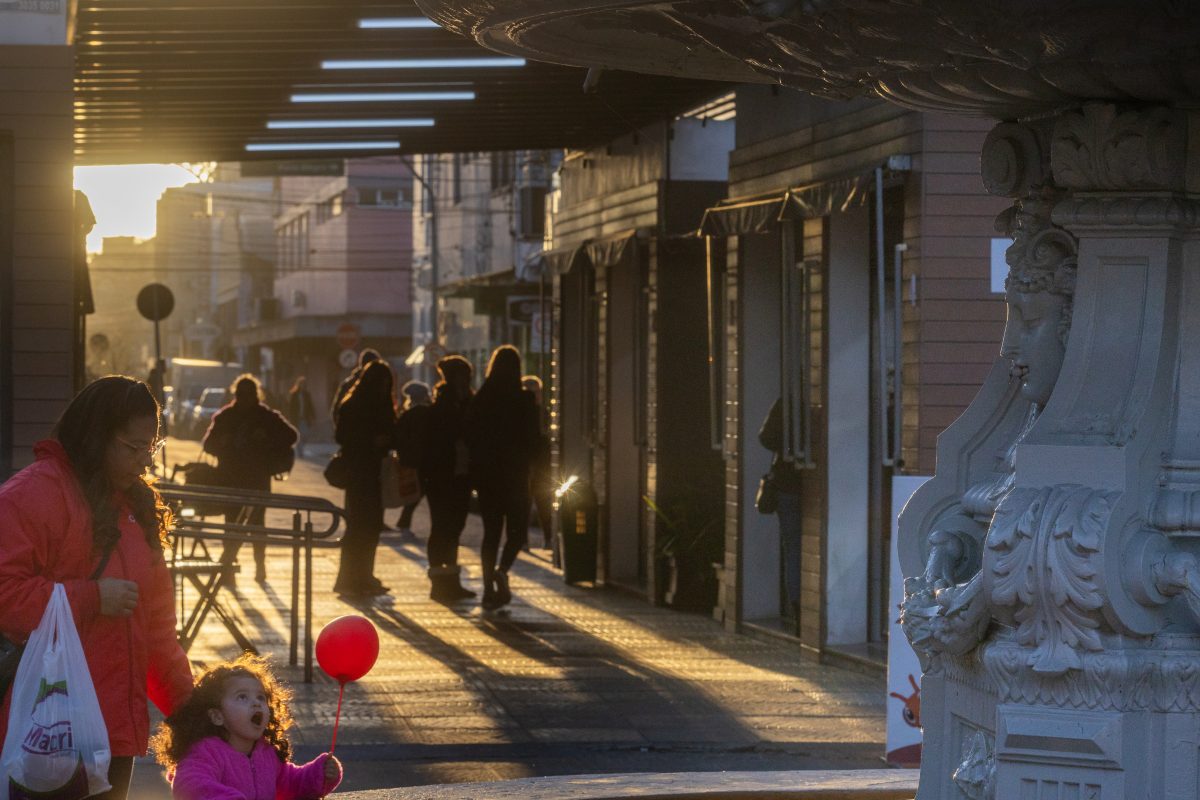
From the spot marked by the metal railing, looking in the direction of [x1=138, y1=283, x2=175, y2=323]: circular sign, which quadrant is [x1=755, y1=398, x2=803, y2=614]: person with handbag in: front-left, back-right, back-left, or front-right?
front-right

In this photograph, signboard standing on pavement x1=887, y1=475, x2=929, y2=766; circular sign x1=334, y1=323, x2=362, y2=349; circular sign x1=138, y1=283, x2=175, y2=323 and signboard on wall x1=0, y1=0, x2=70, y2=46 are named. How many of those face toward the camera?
3

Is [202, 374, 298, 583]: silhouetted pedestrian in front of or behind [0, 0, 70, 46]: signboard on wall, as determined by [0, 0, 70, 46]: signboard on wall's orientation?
behind

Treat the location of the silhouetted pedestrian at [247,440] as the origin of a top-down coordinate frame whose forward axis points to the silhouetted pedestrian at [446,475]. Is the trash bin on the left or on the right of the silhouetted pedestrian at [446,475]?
left

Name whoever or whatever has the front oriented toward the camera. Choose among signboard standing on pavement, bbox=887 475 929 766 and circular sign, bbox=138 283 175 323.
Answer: the signboard standing on pavement

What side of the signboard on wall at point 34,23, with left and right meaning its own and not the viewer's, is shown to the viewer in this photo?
front

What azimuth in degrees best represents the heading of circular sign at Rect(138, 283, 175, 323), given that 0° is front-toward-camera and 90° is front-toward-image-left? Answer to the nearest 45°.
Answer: approximately 180°

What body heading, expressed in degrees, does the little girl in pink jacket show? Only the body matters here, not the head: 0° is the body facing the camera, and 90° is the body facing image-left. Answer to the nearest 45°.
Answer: approximately 315°

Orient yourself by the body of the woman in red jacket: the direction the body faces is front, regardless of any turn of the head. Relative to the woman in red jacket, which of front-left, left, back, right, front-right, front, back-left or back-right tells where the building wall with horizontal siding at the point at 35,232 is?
back-left

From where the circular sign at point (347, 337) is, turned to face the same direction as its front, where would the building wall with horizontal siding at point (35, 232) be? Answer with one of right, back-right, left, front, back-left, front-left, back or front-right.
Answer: front
